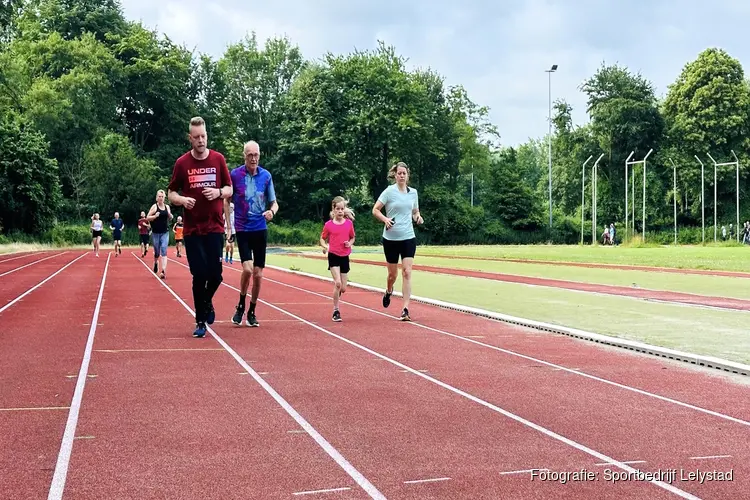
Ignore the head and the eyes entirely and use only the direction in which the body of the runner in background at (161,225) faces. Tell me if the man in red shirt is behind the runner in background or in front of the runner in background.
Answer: in front

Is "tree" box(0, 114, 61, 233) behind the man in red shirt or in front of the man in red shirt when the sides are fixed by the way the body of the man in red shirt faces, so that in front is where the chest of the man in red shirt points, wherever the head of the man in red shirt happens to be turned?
behind

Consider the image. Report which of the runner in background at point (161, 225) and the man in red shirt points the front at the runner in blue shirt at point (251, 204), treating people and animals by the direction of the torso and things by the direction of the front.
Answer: the runner in background at point (161, 225)

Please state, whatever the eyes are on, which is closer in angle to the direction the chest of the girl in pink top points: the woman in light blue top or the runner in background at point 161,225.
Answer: the woman in light blue top

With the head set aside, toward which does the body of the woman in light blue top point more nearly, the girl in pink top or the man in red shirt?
the man in red shirt

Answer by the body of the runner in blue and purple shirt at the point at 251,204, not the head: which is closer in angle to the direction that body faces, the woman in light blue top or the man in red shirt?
the man in red shirt

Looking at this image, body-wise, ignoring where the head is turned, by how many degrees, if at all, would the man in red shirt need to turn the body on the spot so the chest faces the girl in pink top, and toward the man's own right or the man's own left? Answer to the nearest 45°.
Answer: approximately 135° to the man's own left

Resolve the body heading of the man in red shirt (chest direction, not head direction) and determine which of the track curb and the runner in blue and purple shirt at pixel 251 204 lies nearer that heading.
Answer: the track curb

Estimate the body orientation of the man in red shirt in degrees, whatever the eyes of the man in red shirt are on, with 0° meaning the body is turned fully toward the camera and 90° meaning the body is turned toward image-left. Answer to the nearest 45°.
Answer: approximately 0°

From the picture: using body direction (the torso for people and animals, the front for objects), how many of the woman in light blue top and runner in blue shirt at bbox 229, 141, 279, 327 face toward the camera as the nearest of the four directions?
2
